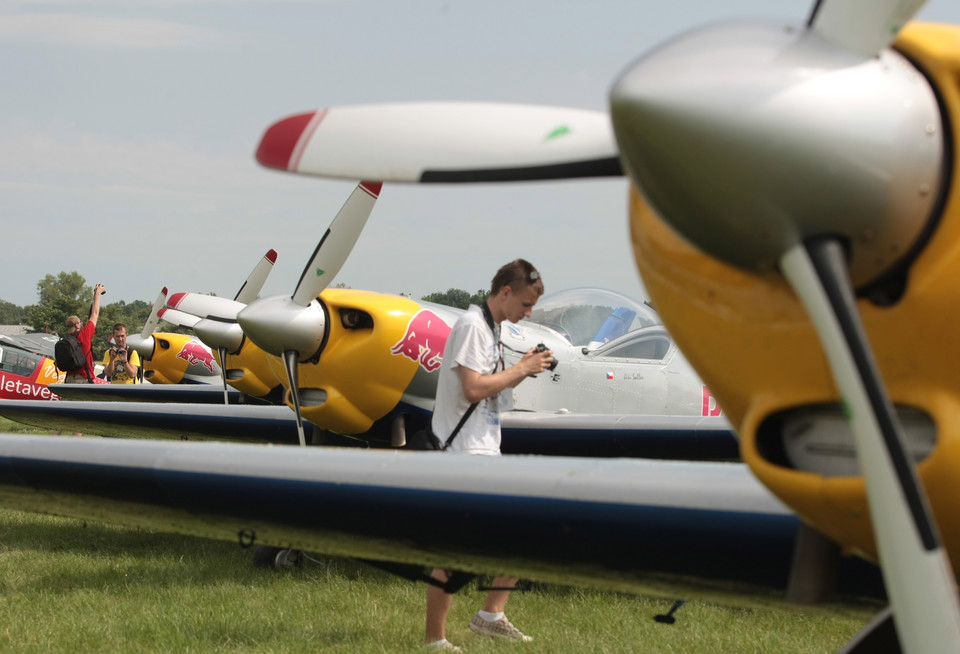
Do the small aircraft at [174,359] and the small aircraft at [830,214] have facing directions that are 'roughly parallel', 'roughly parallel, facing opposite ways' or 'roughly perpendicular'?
roughly parallel

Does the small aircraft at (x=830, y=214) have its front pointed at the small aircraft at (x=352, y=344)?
no

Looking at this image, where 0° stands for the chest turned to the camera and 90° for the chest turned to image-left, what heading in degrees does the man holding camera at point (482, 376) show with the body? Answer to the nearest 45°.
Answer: approximately 270°

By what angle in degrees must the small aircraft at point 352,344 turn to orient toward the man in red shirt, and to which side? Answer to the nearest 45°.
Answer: approximately 90° to its right

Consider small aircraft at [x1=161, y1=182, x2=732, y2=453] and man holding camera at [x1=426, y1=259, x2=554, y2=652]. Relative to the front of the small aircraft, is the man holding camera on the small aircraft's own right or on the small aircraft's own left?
on the small aircraft's own left

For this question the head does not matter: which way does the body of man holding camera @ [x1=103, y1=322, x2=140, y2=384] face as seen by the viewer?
toward the camera

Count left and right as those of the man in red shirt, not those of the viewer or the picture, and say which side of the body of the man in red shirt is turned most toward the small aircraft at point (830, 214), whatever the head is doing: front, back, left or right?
right

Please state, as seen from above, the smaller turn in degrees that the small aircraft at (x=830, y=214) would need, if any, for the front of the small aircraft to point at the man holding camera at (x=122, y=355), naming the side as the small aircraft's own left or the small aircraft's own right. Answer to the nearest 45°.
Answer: approximately 90° to the small aircraft's own right

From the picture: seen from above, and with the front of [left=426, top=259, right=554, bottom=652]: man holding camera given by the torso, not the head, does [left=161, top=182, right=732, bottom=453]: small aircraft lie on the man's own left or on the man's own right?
on the man's own left

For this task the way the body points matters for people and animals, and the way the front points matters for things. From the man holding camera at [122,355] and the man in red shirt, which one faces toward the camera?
the man holding camera
